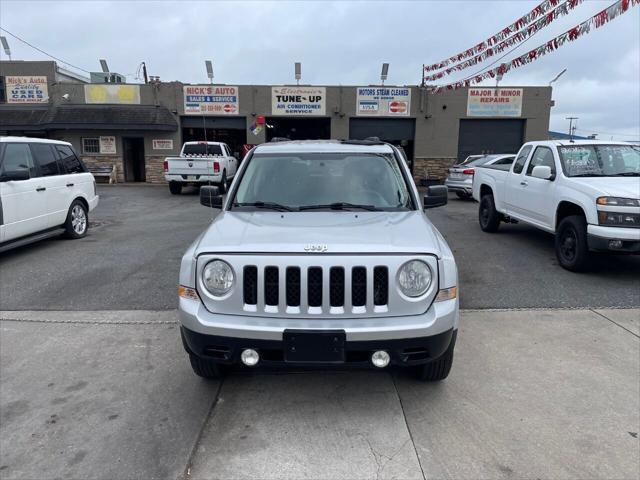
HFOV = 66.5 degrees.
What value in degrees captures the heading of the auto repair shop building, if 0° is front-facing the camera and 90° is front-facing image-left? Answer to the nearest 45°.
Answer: approximately 0°

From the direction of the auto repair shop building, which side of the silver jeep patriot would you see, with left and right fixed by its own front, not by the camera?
back

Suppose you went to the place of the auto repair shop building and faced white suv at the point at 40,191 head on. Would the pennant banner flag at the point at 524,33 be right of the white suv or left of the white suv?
left

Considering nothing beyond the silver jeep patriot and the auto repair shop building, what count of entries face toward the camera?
2

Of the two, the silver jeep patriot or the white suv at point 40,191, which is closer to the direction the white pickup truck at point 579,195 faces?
the silver jeep patriot

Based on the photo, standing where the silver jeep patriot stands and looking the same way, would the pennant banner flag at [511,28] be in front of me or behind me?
behind

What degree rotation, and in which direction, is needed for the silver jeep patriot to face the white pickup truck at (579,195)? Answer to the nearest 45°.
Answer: approximately 135° to its left

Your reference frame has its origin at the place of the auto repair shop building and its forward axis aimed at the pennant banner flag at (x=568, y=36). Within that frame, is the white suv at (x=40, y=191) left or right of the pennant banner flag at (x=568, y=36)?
right

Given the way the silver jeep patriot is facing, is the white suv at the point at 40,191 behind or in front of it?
behind
